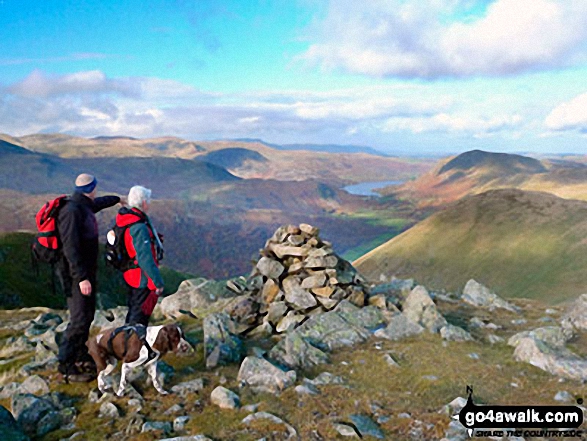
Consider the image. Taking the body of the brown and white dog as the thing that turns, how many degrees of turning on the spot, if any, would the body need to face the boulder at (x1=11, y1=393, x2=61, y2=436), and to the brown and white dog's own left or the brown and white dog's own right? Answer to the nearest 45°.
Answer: approximately 180°

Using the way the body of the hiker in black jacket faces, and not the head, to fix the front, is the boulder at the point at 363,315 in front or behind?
in front

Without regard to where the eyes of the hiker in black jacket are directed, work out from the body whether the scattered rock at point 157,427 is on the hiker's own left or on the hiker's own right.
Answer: on the hiker's own right

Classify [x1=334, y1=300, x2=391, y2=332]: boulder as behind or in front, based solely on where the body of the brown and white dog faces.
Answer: in front

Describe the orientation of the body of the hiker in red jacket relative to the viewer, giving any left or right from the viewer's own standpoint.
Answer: facing to the right of the viewer

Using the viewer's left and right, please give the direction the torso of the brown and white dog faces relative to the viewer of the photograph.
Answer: facing to the right of the viewer

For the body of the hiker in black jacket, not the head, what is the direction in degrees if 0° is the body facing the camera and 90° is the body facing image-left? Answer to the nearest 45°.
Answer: approximately 270°
